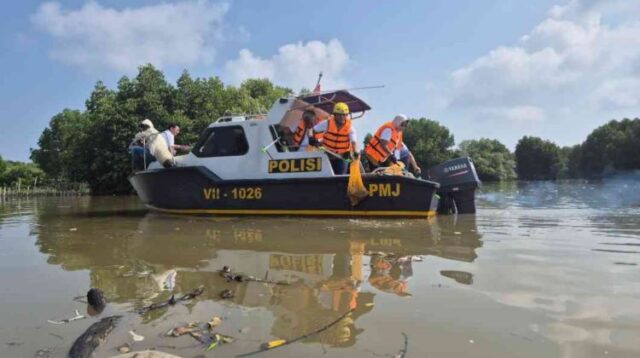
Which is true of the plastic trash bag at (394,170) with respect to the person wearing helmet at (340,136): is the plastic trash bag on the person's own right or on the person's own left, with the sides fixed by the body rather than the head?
on the person's own left

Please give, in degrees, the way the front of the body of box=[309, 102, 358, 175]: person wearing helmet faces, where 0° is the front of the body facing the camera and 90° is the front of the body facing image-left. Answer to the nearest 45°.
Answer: approximately 0°

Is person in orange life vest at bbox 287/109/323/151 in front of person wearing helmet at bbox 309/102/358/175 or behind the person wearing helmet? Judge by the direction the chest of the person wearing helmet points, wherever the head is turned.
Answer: behind

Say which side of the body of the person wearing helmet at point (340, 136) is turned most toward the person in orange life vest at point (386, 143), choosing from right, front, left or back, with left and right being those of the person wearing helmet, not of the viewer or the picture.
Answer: left

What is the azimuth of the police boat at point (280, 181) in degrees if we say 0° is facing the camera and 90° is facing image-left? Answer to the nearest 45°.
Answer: approximately 90°
